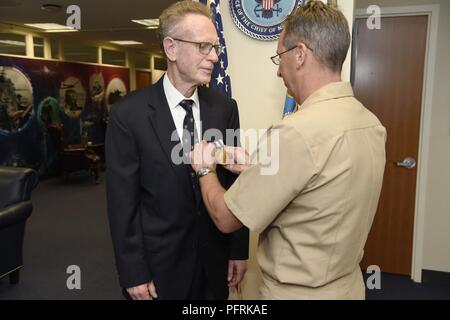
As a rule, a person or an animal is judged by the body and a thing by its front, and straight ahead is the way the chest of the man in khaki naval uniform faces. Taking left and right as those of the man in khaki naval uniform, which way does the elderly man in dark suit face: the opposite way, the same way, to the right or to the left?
the opposite way

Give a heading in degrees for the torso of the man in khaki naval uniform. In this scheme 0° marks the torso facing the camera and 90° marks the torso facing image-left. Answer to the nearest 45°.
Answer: approximately 135°

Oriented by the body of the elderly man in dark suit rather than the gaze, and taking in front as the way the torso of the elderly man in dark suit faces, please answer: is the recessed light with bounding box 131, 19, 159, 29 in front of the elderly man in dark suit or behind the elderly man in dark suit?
behind

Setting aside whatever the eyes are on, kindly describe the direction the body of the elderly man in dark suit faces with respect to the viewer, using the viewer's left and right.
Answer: facing the viewer and to the right of the viewer

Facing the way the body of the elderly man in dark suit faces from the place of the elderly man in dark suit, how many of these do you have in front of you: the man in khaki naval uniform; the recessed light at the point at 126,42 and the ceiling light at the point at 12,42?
1

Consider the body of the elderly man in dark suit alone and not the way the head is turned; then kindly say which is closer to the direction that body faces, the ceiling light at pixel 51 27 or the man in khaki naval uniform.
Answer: the man in khaki naval uniform

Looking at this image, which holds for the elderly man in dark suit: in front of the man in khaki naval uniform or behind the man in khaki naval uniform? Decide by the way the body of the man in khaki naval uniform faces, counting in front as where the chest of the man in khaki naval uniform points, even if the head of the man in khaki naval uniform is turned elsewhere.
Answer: in front

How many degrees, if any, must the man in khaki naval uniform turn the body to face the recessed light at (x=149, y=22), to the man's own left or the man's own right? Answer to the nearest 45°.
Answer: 0° — they already face it

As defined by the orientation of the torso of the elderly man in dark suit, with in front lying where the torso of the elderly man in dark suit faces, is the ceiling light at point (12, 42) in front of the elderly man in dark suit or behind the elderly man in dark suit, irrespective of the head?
behind

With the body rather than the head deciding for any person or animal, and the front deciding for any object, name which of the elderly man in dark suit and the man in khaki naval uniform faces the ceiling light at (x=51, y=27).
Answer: the man in khaki naval uniform

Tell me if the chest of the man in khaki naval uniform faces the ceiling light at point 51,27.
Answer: yes

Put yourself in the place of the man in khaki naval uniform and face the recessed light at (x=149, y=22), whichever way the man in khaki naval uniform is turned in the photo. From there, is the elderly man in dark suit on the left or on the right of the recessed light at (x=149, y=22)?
left

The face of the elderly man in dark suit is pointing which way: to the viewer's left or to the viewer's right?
to the viewer's right

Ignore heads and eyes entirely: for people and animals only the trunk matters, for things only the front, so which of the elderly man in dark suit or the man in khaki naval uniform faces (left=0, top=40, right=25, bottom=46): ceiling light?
the man in khaki naval uniform

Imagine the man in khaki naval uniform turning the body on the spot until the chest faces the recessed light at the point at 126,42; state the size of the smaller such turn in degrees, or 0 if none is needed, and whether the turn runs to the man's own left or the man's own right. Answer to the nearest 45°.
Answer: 0° — they already face it
